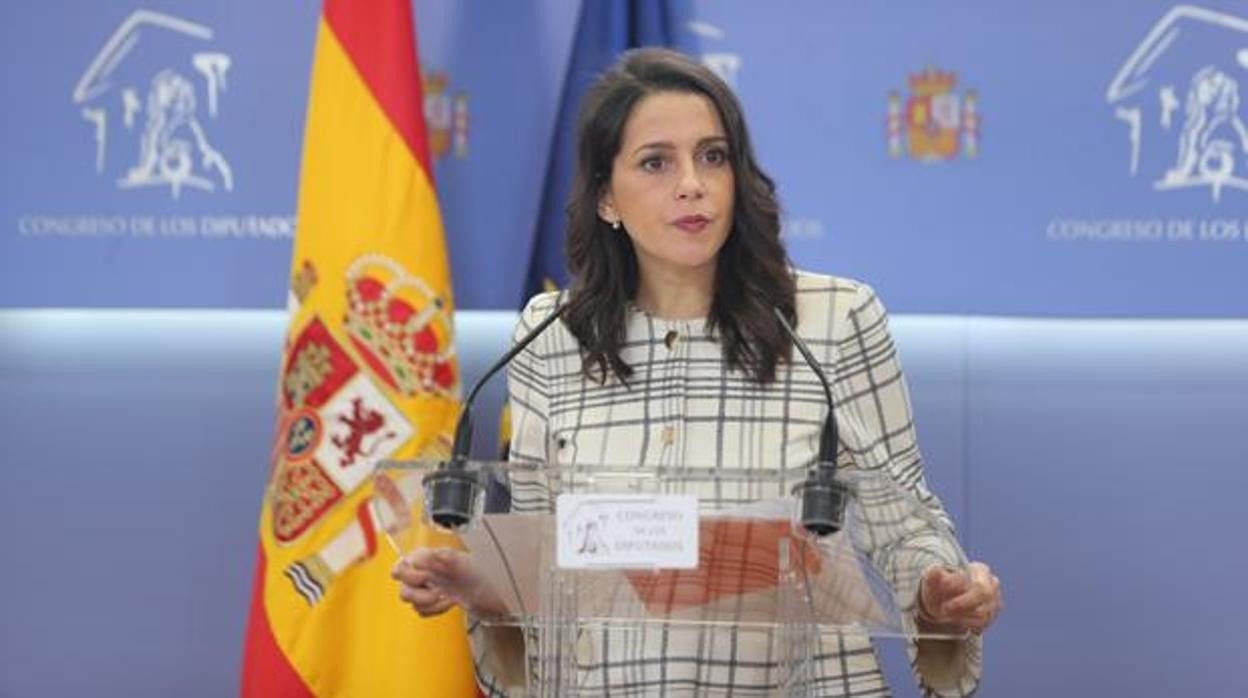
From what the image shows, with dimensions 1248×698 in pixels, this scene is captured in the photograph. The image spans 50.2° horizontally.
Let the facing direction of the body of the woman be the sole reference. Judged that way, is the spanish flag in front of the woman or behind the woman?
behind

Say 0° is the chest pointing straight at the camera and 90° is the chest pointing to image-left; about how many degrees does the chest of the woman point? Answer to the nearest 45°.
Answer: approximately 0°

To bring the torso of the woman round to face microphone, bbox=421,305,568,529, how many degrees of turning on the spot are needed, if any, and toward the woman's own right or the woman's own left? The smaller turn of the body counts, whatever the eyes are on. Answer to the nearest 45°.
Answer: approximately 45° to the woman's own right

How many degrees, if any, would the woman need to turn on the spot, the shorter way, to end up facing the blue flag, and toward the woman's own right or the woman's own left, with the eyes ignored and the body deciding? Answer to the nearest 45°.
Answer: approximately 180°
